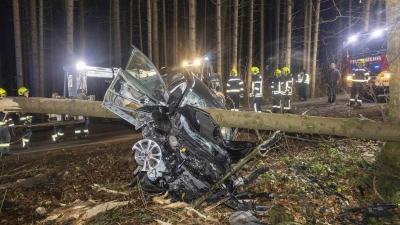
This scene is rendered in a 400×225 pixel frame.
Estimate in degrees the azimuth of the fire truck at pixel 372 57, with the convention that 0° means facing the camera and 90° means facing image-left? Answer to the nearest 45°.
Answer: approximately 0°

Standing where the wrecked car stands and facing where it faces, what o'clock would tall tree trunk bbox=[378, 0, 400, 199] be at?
The tall tree trunk is roughly at 10 o'clock from the wrecked car.

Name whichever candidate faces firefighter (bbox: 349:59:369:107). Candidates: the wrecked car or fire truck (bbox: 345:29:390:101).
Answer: the fire truck

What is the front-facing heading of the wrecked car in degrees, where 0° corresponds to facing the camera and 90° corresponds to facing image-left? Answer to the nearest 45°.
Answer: approximately 315°

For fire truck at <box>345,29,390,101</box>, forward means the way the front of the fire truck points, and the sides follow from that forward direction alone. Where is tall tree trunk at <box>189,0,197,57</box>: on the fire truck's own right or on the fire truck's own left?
on the fire truck's own right
